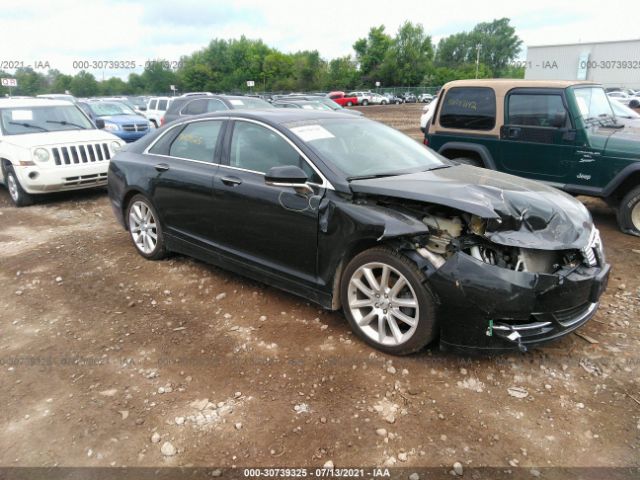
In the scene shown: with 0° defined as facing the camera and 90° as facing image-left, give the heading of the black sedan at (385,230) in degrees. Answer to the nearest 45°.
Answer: approximately 315°

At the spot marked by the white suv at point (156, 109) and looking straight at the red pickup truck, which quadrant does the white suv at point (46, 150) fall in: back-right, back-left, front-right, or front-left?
back-right

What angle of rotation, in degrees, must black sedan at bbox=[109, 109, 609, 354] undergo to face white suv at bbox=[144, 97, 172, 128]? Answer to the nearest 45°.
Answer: approximately 180°

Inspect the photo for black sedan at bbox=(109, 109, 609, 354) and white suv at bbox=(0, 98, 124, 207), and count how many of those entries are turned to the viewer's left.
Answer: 0

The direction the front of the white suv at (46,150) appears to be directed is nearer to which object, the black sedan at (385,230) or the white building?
the black sedan

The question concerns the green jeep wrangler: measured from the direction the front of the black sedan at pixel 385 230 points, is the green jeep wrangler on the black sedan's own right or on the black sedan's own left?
on the black sedan's own left

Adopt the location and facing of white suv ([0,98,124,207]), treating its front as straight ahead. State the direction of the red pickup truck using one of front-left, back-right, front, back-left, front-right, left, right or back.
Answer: left

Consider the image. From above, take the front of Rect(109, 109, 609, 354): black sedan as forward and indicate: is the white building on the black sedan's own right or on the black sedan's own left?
on the black sedan's own left

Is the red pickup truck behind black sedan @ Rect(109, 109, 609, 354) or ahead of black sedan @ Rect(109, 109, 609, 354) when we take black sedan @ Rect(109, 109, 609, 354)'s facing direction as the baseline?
behind

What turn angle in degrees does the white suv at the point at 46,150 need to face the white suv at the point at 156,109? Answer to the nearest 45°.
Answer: approximately 135° to its left

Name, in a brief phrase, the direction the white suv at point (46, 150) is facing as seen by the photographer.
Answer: facing the viewer and to the right of the viewer

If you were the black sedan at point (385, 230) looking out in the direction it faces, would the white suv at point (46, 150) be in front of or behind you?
behind
